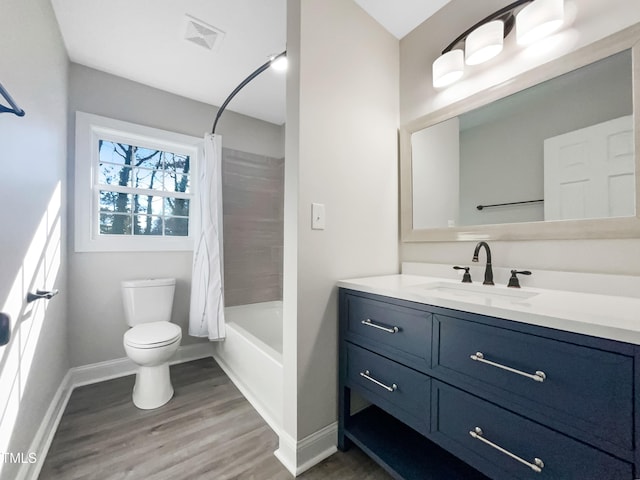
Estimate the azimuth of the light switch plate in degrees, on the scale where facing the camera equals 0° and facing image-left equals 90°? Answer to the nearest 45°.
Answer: approximately 315°

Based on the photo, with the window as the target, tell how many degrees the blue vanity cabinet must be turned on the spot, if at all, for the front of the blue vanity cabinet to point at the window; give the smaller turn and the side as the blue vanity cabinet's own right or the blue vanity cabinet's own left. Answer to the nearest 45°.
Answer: approximately 45° to the blue vanity cabinet's own right

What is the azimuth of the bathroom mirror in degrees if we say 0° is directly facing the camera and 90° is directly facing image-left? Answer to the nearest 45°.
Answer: approximately 45°

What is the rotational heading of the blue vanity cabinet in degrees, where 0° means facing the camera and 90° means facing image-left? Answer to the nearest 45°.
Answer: approximately 45°
